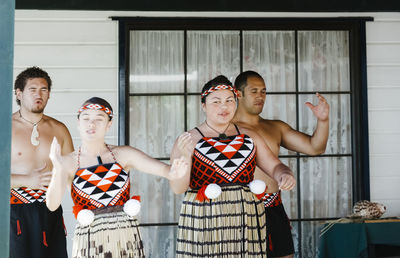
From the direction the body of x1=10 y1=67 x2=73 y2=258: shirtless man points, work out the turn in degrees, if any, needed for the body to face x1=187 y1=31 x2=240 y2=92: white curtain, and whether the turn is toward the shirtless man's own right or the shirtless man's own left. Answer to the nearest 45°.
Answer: approximately 135° to the shirtless man's own left

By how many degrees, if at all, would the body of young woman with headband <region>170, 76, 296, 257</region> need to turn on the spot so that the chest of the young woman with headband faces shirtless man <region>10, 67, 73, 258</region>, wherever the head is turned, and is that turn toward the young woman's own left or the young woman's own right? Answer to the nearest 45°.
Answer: approximately 90° to the young woman's own right

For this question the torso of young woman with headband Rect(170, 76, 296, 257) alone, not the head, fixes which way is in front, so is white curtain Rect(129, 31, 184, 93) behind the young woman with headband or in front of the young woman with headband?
behind

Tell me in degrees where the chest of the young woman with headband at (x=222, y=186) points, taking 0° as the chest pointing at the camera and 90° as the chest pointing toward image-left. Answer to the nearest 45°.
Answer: approximately 0°

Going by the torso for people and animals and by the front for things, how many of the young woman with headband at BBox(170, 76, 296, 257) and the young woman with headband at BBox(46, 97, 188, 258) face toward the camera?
2

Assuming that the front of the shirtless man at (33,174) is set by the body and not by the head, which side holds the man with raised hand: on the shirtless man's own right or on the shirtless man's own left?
on the shirtless man's own left
